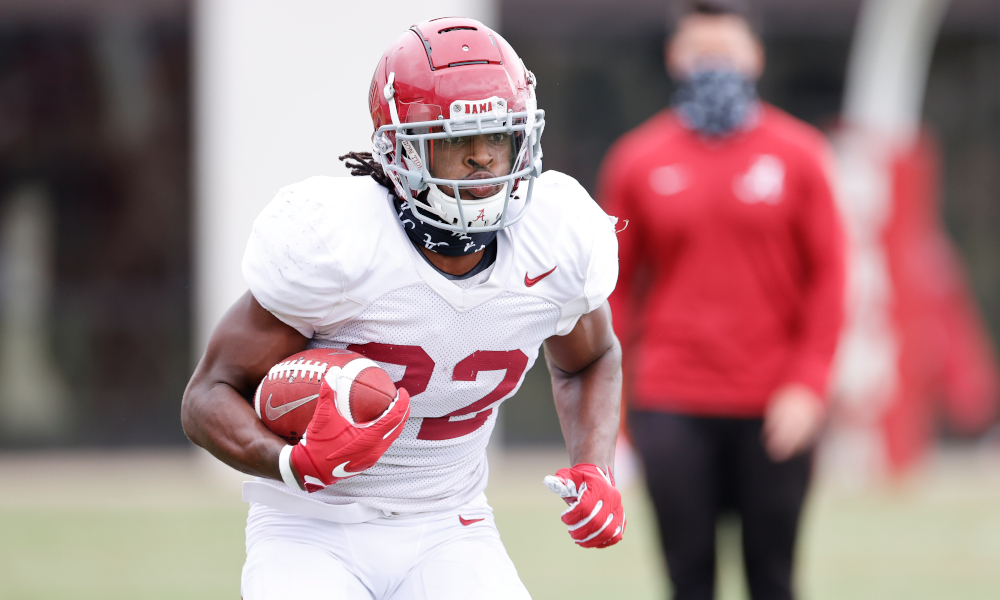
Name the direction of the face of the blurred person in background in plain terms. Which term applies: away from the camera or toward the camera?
toward the camera

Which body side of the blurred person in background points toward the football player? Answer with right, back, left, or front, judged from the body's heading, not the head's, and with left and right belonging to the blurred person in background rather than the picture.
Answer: front

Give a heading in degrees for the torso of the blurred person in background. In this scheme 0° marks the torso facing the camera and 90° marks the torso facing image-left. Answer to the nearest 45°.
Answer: approximately 0°
